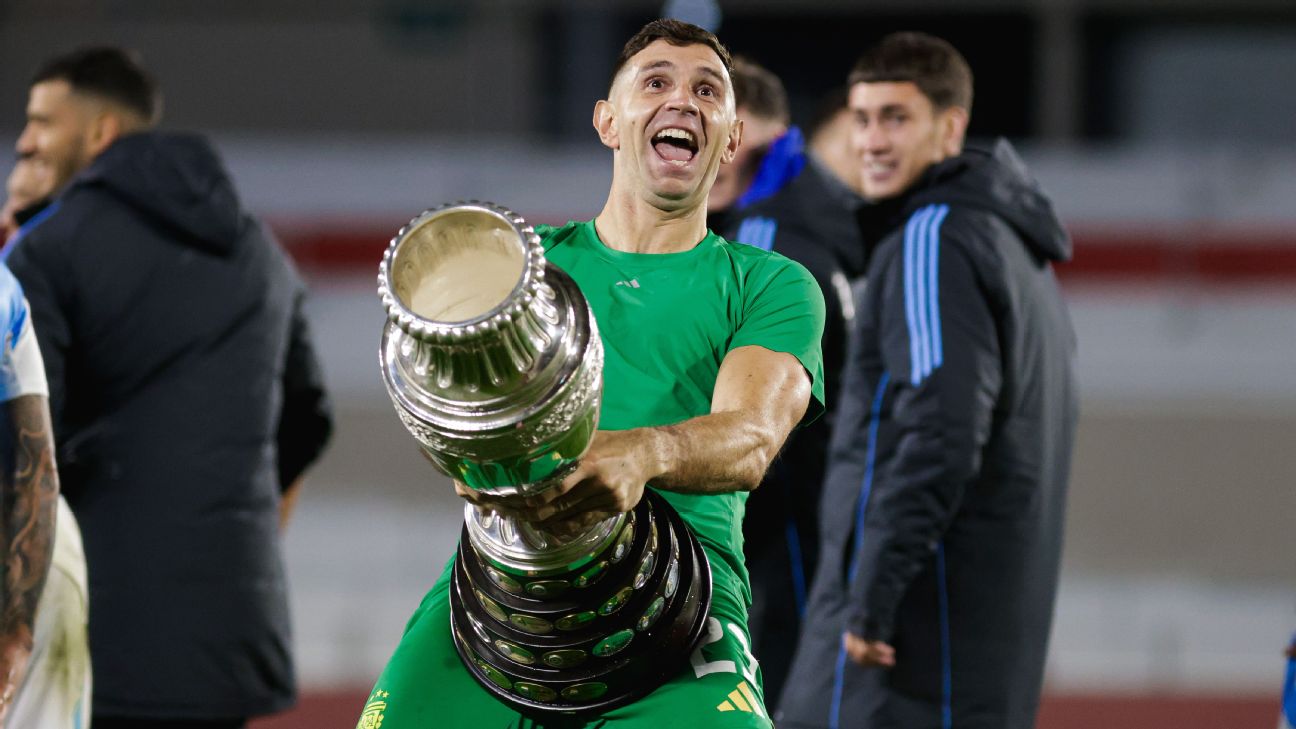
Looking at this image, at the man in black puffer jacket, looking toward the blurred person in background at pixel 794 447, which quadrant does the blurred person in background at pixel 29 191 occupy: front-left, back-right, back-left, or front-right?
back-left

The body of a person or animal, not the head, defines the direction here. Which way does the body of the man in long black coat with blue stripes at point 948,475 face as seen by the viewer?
to the viewer's left

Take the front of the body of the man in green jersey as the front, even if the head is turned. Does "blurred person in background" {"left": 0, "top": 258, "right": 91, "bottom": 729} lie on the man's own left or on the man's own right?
on the man's own right

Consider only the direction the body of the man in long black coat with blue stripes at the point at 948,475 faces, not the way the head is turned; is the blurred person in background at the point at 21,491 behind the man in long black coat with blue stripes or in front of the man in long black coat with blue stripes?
in front

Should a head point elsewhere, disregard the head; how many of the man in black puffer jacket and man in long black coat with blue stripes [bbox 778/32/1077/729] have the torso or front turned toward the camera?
0

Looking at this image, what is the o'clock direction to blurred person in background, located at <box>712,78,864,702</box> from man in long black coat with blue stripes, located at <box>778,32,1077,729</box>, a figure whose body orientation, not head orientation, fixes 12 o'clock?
The blurred person in background is roughly at 2 o'clock from the man in long black coat with blue stripes.

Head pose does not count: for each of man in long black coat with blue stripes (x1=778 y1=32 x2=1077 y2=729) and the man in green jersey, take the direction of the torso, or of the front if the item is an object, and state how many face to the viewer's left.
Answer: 1

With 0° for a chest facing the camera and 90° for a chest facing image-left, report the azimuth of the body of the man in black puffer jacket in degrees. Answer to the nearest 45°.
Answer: approximately 135°

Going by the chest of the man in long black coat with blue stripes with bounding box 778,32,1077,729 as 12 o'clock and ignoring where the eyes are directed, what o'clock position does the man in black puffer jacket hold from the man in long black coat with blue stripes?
The man in black puffer jacket is roughly at 12 o'clock from the man in long black coat with blue stripes.

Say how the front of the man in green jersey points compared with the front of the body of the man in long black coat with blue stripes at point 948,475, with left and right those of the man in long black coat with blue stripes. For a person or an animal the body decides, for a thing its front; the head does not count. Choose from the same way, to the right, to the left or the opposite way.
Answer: to the left

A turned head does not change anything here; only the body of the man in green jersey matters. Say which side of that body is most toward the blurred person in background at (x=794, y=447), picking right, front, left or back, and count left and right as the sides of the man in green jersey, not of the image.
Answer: back

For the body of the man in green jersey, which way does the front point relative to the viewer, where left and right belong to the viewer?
facing the viewer

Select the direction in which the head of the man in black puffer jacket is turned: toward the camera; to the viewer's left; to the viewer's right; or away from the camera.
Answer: to the viewer's left

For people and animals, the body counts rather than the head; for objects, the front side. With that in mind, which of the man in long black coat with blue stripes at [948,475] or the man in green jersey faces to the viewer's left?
the man in long black coat with blue stripes

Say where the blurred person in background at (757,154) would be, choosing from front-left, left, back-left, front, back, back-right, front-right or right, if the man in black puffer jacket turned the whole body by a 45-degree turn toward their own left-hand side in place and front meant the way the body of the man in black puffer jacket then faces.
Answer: back

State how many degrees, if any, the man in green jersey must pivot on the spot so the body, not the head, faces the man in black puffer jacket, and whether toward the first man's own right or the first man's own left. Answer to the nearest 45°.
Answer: approximately 135° to the first man's own right

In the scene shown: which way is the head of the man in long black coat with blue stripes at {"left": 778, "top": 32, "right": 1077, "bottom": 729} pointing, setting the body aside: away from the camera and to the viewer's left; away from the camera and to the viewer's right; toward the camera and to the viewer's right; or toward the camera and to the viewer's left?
toward the camera and to the viewer's left

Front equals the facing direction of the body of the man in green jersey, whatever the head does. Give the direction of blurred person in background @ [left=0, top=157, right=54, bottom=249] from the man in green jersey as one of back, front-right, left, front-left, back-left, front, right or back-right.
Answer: back-right

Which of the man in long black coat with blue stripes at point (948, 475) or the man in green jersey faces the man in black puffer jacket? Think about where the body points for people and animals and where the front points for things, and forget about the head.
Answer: the man in long black coat with blue stripes

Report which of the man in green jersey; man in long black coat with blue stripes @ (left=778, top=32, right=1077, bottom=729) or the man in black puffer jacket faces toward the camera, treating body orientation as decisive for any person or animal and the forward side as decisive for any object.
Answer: the man in green jersey
